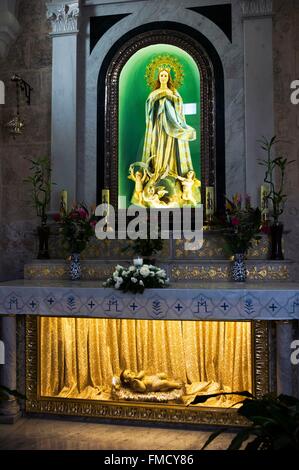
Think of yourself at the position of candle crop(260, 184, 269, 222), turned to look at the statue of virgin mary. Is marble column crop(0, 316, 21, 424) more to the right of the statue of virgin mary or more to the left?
left

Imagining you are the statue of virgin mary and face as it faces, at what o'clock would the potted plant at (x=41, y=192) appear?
The potted plant is roughly at 3 o'clock from the statue of virgin mary.

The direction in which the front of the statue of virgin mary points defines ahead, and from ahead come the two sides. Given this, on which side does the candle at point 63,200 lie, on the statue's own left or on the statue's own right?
on the statue's own right

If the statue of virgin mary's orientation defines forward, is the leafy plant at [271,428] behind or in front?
in front

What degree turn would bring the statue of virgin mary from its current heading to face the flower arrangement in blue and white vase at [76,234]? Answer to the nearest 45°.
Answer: approximately 45° to its right

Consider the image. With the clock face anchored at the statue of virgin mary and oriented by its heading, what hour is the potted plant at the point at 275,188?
The potted plant is roughly at 10 o'clock from the statue of virgin mary.

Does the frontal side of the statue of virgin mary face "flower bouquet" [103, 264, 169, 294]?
yes

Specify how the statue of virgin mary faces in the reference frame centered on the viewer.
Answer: facing the viewer

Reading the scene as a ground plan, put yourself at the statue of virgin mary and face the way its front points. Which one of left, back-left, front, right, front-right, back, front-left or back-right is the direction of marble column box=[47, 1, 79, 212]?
right

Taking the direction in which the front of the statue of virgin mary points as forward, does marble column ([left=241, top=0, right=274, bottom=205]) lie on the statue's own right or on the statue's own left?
on the statue's own left

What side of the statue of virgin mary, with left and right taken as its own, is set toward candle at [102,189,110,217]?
right

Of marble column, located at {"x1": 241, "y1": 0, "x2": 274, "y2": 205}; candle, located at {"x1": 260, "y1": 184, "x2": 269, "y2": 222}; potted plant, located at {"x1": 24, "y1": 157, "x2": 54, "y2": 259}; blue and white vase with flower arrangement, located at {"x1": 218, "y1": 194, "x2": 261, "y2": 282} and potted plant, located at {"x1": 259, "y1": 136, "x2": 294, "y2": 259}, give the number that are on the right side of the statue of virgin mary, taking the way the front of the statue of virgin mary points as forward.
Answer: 1

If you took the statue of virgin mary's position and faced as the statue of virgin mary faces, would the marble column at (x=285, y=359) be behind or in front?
in front

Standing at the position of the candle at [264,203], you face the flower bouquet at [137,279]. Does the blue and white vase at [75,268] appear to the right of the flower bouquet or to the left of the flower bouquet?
right

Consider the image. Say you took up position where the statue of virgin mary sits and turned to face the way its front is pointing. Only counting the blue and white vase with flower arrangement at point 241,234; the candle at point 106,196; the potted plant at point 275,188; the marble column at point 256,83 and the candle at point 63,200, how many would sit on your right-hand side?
2
